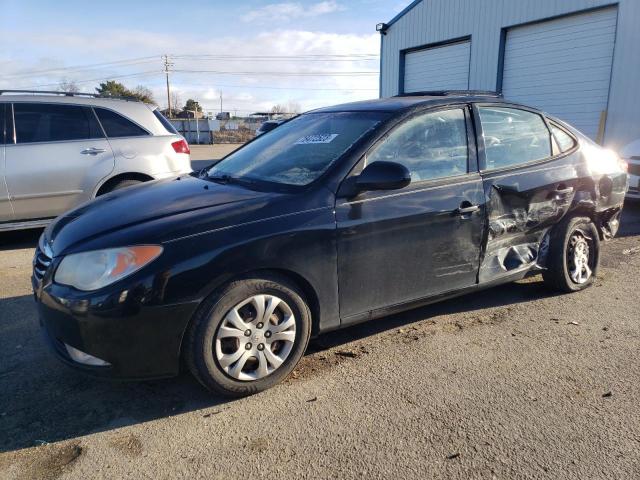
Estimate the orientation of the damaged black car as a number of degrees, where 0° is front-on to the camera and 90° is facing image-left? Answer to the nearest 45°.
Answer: approximately 45°

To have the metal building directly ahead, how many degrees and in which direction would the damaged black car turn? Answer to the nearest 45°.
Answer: approximately 180°

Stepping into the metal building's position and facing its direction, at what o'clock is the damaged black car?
The damaged black car is roughly at 11 o'clock from the metal building.

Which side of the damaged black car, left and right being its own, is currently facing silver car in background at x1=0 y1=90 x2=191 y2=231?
right

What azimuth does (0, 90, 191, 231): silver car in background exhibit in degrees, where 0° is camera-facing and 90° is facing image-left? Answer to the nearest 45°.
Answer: approximately 90°

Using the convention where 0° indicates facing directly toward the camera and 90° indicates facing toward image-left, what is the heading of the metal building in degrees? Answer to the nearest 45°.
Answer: approximately 45°

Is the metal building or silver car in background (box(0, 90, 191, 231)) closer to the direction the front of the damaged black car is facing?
the silver car in background
